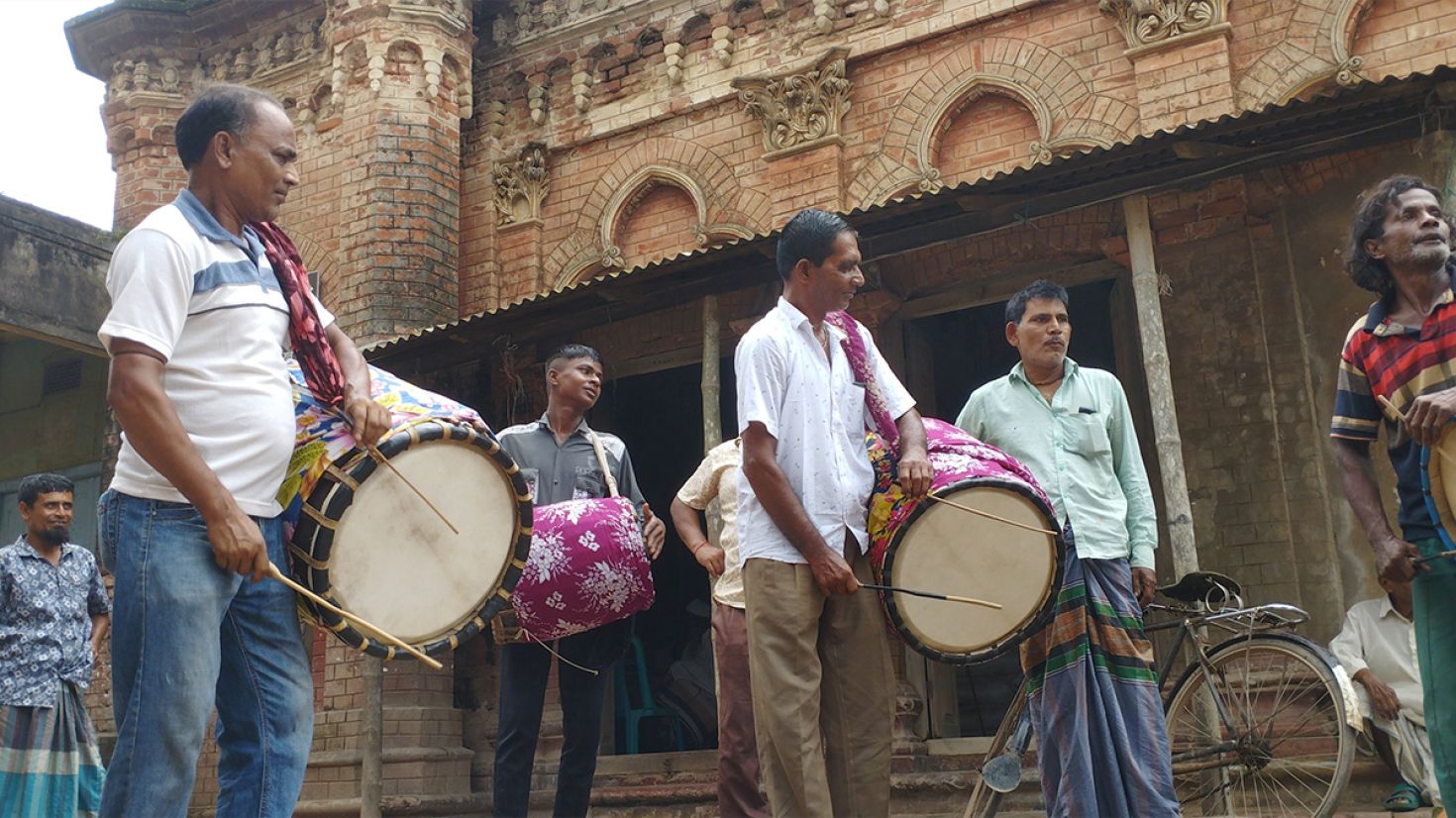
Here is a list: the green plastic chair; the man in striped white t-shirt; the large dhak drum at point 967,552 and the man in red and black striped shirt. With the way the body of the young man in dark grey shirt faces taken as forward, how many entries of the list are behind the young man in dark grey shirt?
1

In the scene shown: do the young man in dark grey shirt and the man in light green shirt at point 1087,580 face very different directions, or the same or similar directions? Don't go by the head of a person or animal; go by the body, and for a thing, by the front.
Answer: same or similar directions

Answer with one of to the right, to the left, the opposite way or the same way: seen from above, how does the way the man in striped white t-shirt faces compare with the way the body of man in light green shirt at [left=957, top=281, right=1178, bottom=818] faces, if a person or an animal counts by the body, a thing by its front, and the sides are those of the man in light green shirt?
to the left

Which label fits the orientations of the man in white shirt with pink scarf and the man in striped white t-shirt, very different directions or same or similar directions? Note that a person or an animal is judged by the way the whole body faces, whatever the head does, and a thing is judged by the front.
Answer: same or similar directions

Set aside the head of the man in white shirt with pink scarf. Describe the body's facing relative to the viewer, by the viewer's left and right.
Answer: facing the viewer and to the right of the viewer

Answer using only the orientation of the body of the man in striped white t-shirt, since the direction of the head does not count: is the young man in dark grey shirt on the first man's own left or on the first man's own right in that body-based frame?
on the first man's own left

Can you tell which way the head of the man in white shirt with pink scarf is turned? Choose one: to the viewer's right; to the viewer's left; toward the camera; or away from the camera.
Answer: to the viewer's right

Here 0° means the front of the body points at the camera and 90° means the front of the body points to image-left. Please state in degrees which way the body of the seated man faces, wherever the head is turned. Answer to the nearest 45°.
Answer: approximately 0°

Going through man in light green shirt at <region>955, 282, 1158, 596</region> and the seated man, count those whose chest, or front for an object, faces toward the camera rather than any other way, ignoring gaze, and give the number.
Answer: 2

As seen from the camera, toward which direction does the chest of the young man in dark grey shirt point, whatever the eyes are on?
toward the camera

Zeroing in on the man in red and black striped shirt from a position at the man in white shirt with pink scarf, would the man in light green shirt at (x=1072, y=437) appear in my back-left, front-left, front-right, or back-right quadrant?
front-left

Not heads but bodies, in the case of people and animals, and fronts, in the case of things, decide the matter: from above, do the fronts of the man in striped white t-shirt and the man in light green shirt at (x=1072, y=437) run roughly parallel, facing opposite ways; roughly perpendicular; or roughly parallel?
roughly perpendicular

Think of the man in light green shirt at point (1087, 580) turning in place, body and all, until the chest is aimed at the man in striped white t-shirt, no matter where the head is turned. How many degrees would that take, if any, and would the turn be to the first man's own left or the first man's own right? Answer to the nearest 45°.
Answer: approximately 45° to the first man's own right
